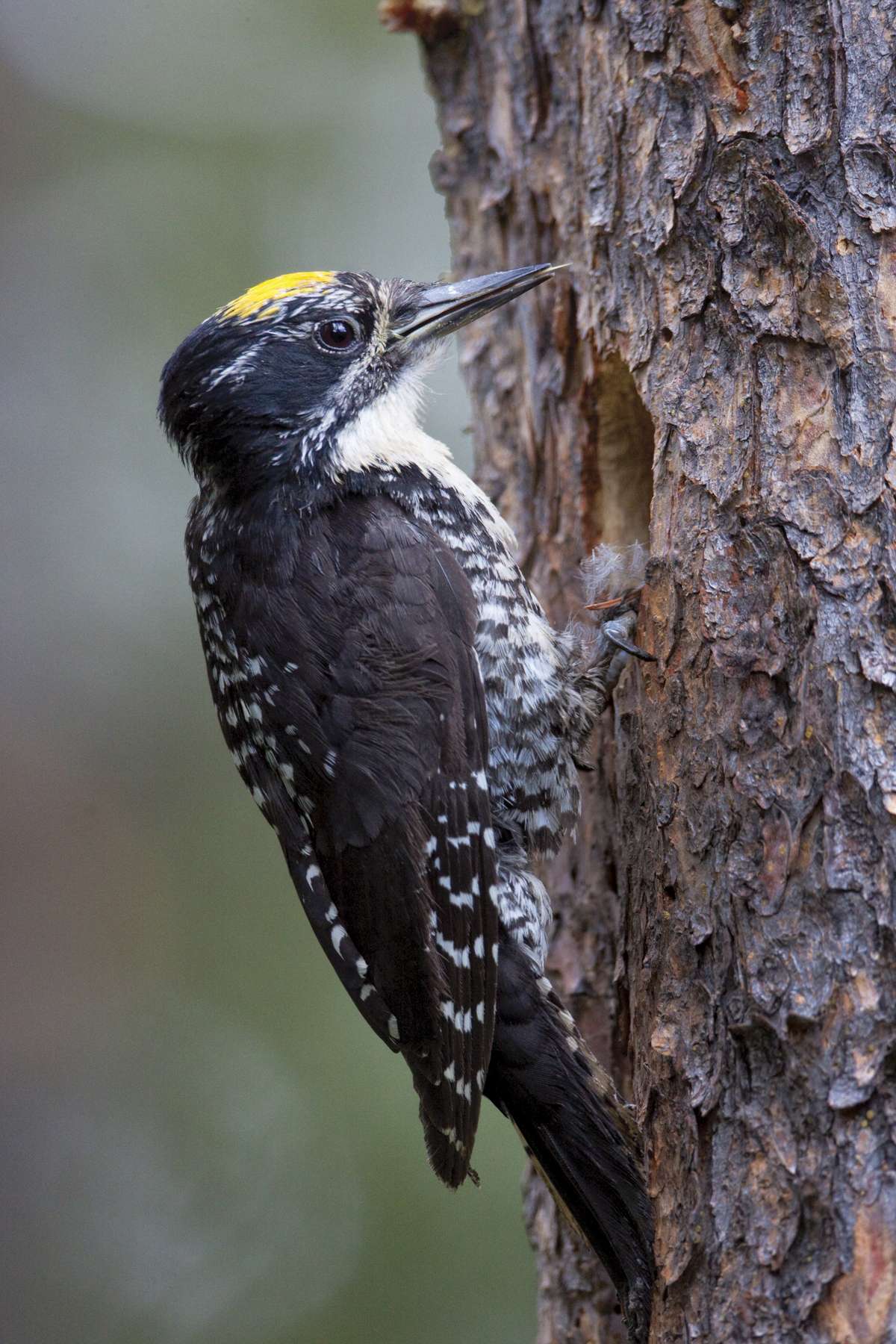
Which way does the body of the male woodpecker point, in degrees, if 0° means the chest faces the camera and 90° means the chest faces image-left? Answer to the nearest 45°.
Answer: approximately 270°
